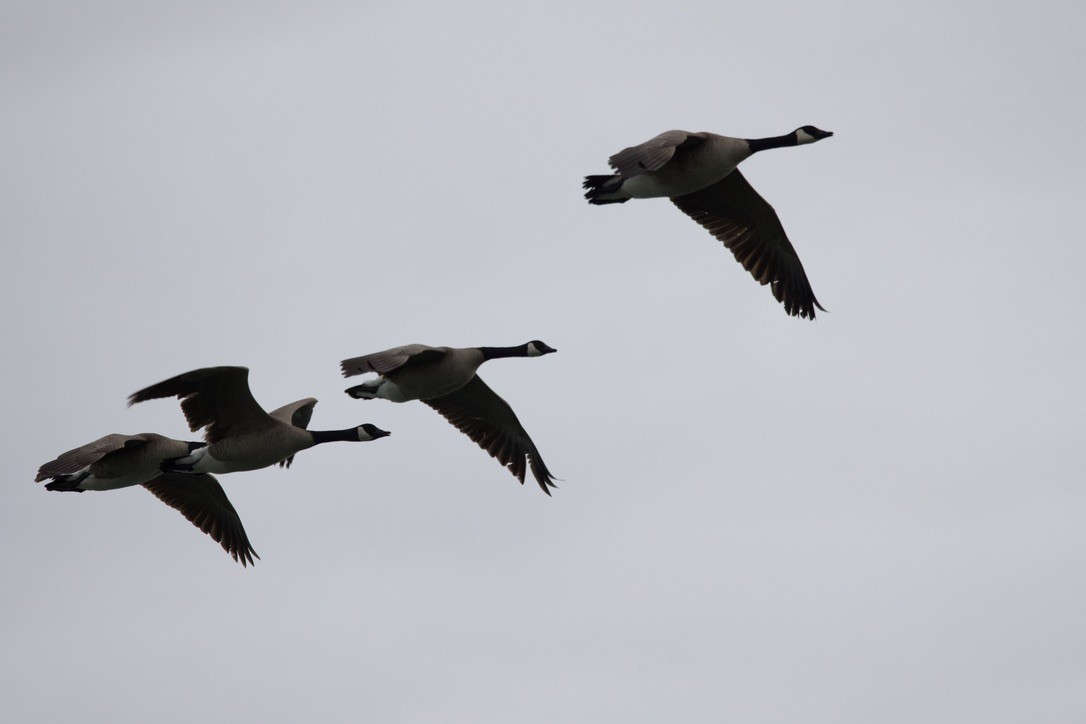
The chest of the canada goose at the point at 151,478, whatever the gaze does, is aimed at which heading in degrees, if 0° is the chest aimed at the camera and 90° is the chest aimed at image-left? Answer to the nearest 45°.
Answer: approximately 270°

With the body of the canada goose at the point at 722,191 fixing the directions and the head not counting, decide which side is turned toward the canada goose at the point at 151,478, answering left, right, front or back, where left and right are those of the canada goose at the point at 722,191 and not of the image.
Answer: back

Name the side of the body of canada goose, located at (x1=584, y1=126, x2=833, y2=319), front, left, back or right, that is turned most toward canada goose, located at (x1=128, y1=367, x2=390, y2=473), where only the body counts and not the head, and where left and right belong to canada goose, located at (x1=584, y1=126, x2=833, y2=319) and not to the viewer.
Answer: back

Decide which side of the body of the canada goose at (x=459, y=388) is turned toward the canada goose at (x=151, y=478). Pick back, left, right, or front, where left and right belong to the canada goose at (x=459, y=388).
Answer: back

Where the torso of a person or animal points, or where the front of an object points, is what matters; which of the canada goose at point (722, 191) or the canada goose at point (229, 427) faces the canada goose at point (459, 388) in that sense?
the canada goose at point (229, 427)

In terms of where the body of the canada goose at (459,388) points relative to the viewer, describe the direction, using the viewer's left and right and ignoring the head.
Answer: facing to the right of the viewer

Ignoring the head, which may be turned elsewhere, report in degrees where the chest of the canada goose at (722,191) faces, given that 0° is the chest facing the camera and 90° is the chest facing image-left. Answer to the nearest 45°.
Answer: approximately 270°

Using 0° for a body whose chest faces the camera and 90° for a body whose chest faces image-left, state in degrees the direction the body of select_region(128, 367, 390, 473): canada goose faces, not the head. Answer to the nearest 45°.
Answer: approximately 270°

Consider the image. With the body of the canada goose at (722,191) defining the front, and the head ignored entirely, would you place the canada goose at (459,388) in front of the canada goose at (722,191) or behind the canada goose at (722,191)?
behind
